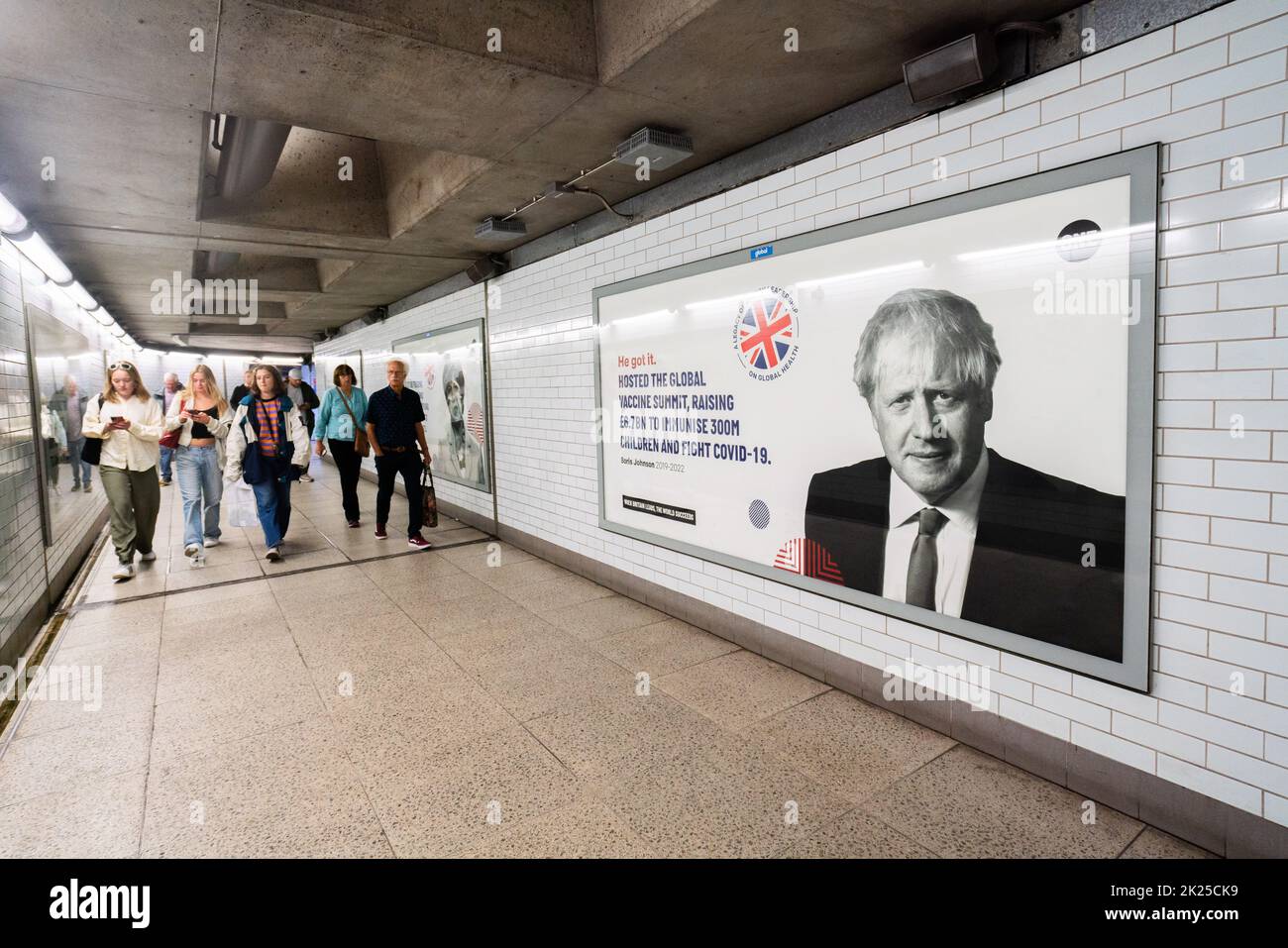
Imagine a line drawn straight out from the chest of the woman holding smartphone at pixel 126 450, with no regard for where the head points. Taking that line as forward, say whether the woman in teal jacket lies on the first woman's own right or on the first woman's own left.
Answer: on the first woman's own left

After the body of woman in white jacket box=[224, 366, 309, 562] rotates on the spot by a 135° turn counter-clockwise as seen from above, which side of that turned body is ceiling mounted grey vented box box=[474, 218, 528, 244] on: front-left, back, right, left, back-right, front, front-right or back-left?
right

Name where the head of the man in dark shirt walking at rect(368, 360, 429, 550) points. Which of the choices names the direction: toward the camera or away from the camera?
toward the camera

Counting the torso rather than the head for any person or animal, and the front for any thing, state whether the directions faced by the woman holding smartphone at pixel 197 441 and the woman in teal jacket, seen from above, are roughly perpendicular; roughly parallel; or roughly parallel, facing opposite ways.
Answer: roughly parallel

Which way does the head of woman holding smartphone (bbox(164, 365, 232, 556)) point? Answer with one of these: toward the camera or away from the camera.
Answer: toward the camera

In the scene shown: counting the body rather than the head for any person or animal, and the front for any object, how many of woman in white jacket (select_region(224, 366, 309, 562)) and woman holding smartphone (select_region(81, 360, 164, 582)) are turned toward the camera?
2

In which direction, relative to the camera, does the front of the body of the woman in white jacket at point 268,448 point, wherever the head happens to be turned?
toward the camera

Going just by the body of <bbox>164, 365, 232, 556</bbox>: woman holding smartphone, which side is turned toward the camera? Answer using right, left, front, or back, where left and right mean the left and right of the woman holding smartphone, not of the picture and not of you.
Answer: front

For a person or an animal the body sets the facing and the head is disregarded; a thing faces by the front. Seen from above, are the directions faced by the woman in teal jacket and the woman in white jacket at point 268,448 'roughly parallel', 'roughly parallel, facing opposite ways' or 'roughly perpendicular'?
roughly parallel

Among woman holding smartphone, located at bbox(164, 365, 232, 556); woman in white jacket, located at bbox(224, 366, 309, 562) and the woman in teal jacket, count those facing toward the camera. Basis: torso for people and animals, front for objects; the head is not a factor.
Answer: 3
